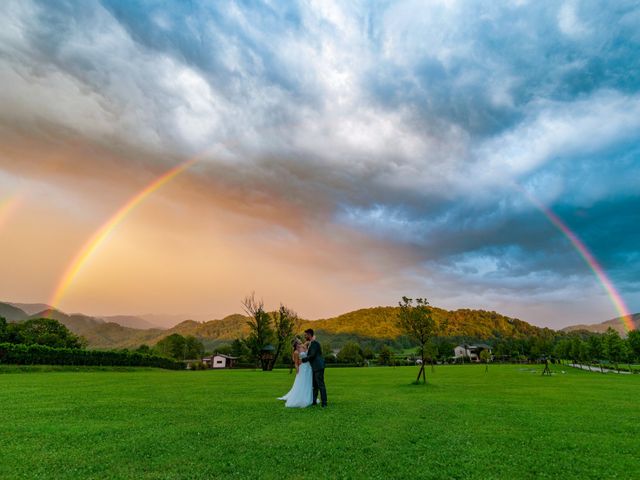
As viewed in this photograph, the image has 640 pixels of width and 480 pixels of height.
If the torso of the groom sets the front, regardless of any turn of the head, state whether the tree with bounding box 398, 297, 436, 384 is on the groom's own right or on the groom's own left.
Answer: on the groom's own right

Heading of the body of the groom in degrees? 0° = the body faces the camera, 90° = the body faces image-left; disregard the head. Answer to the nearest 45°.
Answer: approximately 90°
